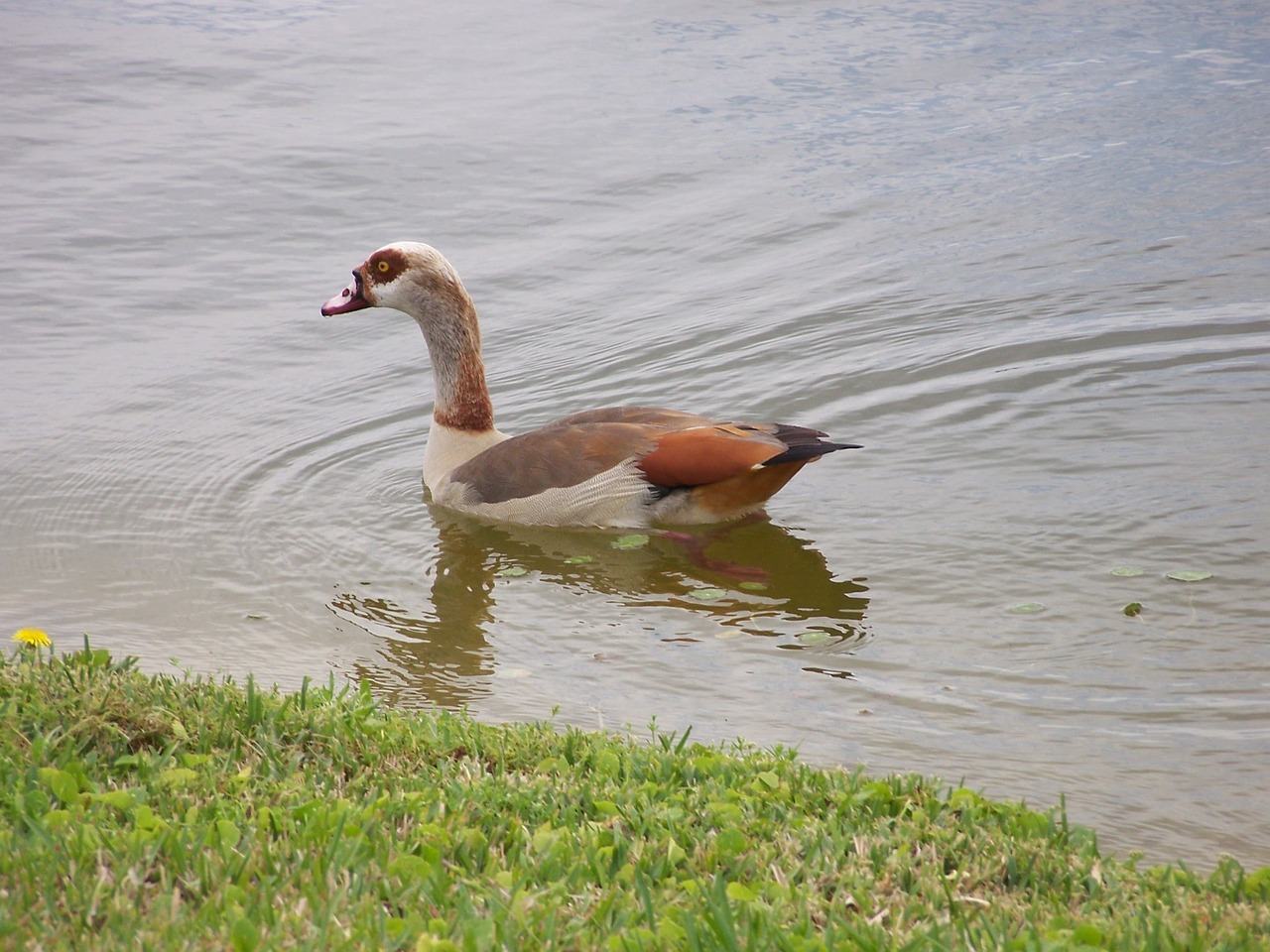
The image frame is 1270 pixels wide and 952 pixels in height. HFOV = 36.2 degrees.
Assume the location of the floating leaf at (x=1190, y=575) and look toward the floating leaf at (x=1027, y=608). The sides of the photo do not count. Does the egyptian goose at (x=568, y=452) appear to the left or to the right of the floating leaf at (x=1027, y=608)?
right

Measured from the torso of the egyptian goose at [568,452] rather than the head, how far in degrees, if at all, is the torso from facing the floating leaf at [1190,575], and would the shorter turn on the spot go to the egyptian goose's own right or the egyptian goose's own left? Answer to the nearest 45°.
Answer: approximately 135° to the egyptian goose's own left

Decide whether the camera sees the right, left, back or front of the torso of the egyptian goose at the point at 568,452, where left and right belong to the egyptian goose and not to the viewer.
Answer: left

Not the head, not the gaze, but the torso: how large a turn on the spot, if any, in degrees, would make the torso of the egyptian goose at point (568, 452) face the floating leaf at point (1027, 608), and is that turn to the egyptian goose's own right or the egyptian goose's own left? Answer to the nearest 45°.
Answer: approximately 135° to the egyptian goose's own left
